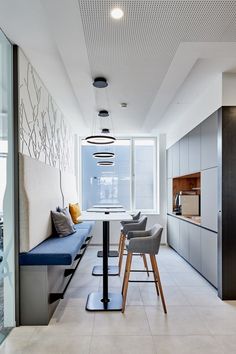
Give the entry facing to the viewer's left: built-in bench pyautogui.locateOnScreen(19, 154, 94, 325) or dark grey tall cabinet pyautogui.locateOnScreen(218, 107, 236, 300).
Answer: the dark grey tall cabinet

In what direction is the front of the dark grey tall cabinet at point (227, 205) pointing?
to the viewer's left

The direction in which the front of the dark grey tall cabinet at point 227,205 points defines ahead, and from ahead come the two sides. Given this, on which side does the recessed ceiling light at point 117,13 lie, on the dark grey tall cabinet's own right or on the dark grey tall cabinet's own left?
on the dark grey tall cabinet's own left

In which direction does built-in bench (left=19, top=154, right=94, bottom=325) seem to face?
to the viewer's right

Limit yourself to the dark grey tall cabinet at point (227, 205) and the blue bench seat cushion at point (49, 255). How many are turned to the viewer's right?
1

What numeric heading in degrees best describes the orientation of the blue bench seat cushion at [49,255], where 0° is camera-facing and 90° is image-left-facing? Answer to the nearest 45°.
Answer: approximately 270°
